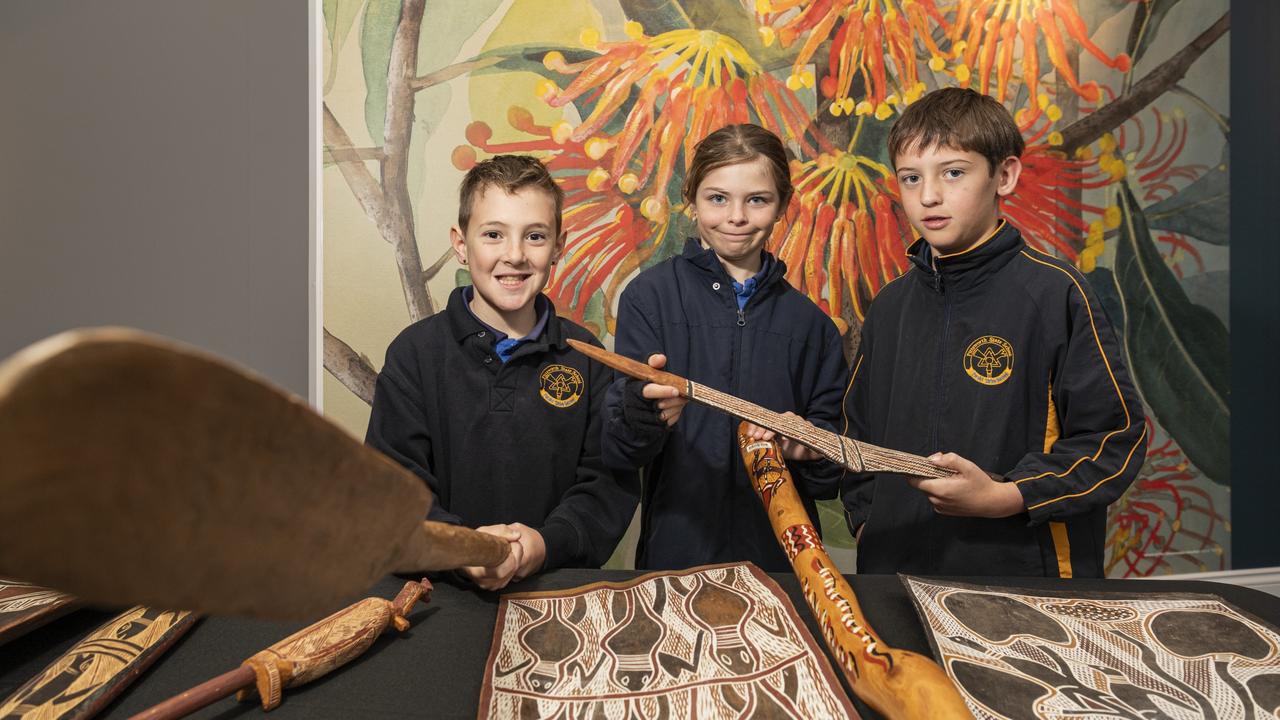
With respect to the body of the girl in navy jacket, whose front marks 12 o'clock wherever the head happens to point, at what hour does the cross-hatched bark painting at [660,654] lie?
The cross-hatched bark painting is roughly at 12 o'clock from the girl in navy jacket.

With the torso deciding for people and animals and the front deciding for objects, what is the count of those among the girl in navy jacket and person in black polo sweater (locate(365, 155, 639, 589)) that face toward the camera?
2

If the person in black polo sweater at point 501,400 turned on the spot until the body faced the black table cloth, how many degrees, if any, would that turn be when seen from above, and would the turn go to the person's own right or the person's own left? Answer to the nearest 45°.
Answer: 0° — they already face it

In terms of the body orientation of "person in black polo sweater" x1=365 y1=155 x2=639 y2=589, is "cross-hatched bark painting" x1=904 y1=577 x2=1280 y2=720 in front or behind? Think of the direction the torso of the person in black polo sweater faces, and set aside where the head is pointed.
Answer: in front

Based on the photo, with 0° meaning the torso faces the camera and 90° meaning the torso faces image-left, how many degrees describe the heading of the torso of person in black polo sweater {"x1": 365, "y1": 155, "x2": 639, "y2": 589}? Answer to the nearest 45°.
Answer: approximately 0°

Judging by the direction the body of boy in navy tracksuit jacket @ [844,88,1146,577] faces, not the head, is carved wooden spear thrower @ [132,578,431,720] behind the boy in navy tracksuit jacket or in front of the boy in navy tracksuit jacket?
in front
